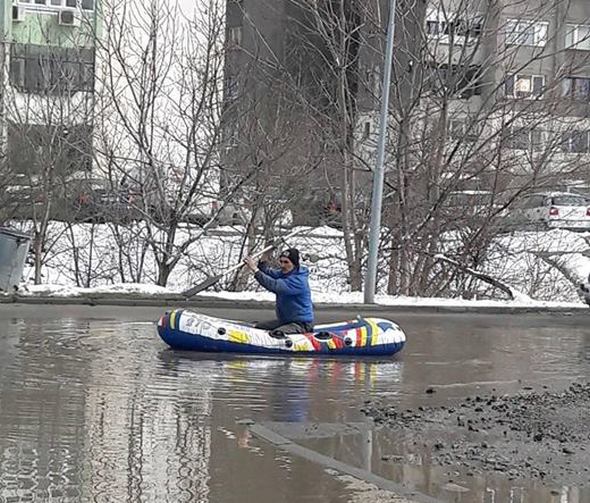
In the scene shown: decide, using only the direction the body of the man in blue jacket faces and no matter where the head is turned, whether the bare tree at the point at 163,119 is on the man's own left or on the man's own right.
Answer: on the man's own right

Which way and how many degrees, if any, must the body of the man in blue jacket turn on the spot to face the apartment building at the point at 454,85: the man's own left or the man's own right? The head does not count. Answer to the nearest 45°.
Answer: approximately 90° to the man's own right

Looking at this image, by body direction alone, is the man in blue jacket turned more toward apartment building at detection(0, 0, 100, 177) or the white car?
the apartment building

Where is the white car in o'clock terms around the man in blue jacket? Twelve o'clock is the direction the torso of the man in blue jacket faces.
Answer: The white car is roughly at 4 o'clock from the man in blue jacket.

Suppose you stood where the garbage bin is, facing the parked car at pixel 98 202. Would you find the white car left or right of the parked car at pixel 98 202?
right

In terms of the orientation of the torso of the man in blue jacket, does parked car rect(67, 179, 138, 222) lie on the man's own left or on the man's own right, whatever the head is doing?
on the man's own right

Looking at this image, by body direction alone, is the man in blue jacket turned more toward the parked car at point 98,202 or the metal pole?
the parked car

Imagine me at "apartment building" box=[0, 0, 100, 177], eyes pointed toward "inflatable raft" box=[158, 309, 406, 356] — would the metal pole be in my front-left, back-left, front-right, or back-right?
front-left

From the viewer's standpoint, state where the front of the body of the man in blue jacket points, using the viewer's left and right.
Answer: facing to the left of the viewer

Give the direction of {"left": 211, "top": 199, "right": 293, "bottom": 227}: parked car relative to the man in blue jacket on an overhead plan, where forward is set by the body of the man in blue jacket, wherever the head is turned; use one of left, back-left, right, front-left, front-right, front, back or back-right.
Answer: right

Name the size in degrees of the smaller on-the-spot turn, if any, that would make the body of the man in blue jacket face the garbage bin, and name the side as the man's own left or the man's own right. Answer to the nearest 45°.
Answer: approximately 45° to the man's own right
